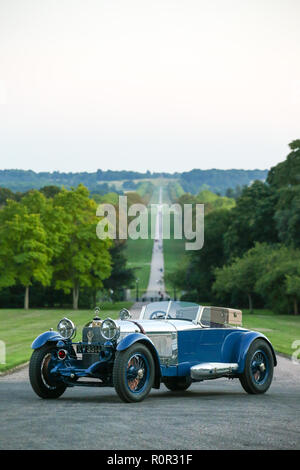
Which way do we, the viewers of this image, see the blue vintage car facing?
facing the viewer and to the left of the viewer
